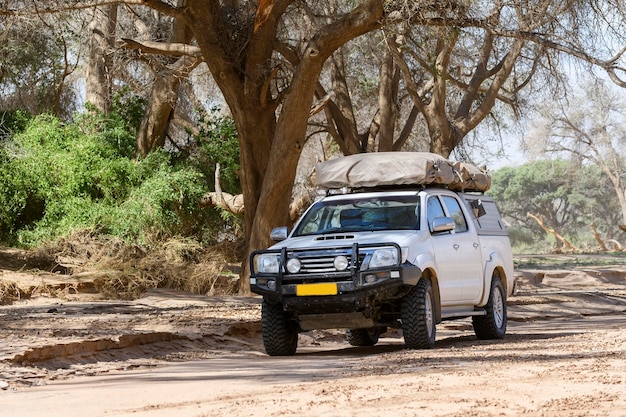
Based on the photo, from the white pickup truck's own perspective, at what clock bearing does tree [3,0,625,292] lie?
The tree is roughly at 4 o'clock from the white pickup truck.

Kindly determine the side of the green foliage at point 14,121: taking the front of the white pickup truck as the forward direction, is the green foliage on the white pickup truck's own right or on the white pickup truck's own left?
on the white pickup truck's own right

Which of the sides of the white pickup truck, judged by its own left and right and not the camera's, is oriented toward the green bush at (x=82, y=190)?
right

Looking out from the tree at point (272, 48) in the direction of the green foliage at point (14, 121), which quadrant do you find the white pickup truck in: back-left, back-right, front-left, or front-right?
back-left

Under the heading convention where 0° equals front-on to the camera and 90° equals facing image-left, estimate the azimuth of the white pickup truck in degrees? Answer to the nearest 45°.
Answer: approximately 45°
